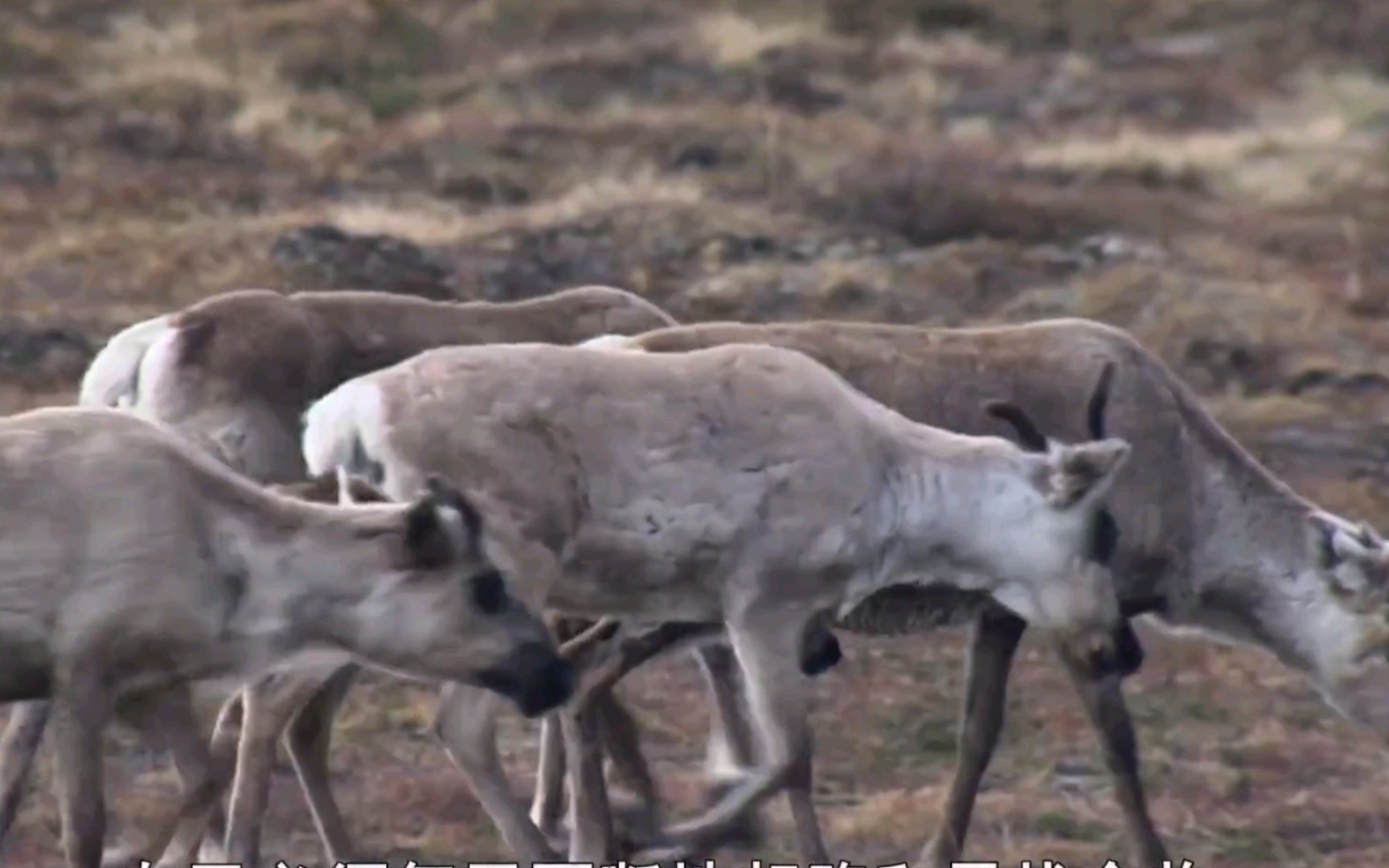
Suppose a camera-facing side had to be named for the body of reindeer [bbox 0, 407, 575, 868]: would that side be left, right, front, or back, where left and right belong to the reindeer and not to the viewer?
right

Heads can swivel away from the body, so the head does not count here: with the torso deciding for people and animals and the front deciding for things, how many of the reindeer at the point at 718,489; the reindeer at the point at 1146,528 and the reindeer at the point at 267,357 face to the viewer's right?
3

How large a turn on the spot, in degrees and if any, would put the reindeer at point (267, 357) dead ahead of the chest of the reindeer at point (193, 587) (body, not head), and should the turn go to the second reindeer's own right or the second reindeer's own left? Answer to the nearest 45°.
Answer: approximately 90° to the second reindeer's own left

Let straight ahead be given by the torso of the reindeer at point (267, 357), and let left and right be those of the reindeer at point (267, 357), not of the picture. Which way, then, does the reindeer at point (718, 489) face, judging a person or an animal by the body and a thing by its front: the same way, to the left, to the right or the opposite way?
the same way

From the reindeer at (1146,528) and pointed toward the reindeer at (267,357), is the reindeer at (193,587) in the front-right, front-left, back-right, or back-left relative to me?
front-left

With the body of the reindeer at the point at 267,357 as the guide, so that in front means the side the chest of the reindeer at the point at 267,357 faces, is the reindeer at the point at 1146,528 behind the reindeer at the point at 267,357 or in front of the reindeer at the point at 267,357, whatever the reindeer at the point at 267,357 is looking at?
in front

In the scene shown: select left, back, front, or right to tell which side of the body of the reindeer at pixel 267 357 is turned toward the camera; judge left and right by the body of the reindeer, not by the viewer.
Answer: right

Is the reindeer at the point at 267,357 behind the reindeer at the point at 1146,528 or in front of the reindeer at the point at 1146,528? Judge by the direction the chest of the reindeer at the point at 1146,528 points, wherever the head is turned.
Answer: behind

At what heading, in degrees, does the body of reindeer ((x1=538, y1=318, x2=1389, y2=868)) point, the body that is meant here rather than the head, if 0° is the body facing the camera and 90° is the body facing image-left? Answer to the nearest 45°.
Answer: approximately 270°

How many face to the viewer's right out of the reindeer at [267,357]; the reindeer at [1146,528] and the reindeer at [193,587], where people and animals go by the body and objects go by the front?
3

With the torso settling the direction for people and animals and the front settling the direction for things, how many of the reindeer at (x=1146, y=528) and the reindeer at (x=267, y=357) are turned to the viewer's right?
2

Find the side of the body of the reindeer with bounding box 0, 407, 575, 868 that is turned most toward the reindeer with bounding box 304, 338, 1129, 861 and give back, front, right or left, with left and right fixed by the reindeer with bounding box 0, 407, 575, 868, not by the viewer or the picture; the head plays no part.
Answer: front

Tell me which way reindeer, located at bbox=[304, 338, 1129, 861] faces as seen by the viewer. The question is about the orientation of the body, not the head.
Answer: to the viewer's right

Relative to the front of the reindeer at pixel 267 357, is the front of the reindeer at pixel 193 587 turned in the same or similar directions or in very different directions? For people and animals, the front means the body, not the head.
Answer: same or similar directions
